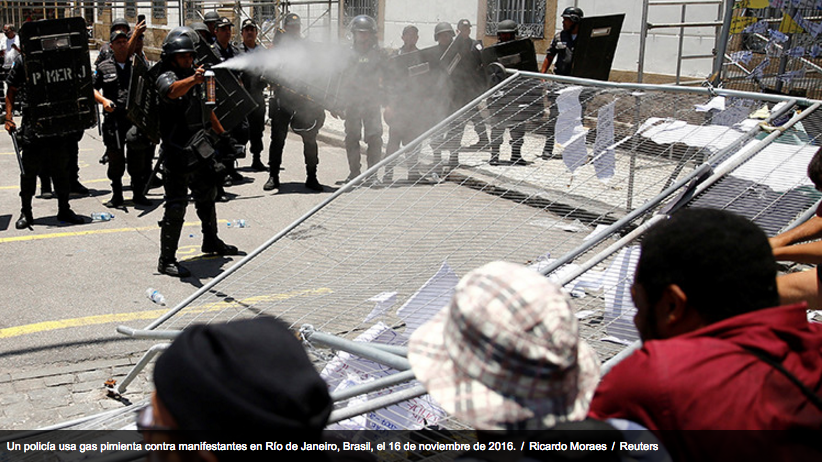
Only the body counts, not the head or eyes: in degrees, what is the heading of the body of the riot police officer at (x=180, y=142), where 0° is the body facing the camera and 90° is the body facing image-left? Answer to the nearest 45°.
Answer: approximately 315°

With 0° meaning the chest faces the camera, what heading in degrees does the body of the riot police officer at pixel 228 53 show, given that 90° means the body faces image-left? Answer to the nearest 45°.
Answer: approximately 315°

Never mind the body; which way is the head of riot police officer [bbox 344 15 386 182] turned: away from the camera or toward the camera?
toward the camera

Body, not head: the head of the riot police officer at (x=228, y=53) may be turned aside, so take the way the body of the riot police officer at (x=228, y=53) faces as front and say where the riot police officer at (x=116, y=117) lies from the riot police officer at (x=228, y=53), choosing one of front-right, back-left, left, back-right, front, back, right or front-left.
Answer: right

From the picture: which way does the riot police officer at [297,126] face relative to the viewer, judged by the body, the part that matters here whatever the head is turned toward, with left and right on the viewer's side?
facing the viewer

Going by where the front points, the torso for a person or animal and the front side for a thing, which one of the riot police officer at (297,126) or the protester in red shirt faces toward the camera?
the riot police officer

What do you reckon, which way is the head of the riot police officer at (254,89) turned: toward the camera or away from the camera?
toward the camera

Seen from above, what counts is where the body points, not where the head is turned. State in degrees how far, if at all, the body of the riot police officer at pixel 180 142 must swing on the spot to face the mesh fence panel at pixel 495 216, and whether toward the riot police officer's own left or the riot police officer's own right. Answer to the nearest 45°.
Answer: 0° — they already face it

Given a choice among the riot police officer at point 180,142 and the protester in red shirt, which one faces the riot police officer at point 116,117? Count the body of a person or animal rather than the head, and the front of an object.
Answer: the protester in red shirt

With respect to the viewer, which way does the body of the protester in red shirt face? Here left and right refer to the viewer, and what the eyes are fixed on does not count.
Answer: facing away from the viewer and to the left of the viewer

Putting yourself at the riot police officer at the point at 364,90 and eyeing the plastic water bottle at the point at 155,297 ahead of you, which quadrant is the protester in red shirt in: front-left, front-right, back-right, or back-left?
front-left

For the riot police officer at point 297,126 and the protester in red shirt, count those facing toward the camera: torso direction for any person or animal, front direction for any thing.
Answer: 1
